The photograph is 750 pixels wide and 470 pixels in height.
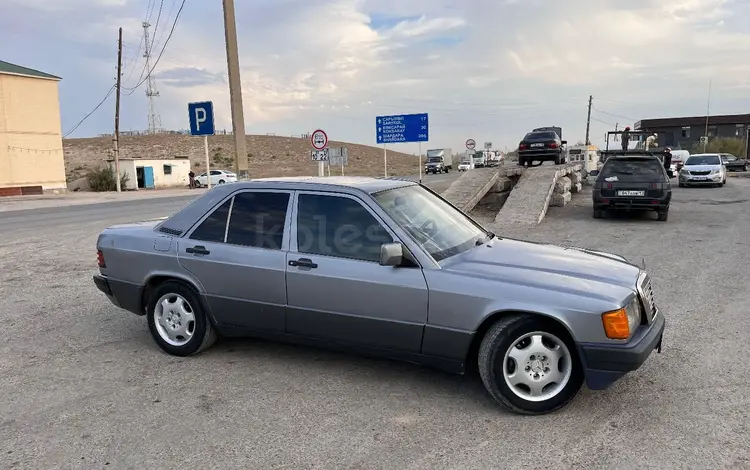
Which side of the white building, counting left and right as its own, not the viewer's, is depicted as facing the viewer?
front

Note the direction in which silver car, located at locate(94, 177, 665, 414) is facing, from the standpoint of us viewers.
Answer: facing to the right of the viewer

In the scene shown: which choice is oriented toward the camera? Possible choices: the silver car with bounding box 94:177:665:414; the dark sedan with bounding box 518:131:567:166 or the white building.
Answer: the white building

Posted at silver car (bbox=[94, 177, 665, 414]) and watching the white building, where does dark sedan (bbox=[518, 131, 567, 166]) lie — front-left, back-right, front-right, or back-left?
front-right

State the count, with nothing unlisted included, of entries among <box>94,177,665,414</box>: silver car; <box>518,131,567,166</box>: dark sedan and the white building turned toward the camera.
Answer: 1

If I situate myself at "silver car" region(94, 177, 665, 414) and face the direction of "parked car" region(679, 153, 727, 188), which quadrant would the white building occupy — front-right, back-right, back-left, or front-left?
front-left

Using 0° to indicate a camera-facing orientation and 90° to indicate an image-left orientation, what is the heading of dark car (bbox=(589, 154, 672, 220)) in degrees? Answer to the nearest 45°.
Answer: approximately 180°

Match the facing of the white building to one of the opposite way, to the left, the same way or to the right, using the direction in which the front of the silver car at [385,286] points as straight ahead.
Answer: to the right

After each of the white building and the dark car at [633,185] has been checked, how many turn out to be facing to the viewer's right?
0

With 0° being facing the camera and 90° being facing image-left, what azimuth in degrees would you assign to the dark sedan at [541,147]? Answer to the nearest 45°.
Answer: approximately 180°
